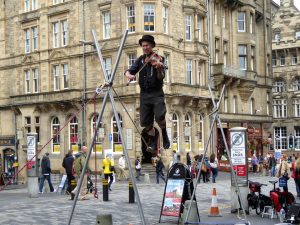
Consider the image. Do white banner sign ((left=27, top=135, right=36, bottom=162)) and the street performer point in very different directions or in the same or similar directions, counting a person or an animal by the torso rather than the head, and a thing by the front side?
same or similar directions

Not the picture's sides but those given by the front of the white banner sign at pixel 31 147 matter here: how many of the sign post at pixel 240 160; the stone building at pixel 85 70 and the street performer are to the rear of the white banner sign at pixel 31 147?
1

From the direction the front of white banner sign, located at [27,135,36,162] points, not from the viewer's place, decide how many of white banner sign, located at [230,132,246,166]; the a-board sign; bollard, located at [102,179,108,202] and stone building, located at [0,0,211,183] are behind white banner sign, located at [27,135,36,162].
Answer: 1

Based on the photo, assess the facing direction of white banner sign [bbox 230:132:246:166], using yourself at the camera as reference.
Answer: facing the viewer

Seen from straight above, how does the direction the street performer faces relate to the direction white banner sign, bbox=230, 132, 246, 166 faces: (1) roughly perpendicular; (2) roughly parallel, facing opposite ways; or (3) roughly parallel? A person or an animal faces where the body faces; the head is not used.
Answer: roughly parallel

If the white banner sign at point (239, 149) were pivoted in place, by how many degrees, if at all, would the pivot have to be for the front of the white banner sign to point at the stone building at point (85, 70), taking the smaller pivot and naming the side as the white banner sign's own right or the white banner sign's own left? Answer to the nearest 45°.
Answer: approximately 135° to the white banner sign's own right

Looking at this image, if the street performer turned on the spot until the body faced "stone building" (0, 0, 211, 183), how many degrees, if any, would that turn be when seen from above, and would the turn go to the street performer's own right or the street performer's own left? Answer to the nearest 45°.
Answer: approximately 180°

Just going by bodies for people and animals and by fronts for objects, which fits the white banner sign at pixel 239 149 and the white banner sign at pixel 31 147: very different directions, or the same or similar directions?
same or similar directions

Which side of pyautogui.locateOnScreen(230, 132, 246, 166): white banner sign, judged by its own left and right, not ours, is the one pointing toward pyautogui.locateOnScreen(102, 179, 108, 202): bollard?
right

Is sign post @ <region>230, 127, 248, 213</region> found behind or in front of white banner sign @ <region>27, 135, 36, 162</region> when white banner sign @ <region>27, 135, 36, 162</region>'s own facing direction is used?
in front

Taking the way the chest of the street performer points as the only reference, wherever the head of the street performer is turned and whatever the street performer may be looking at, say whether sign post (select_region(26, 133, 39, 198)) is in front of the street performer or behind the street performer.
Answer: behind

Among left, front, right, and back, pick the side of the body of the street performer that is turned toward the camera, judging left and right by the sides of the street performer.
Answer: front

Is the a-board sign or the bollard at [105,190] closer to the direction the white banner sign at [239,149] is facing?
the a-board sign

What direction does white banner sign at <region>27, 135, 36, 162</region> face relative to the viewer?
toward the camera
